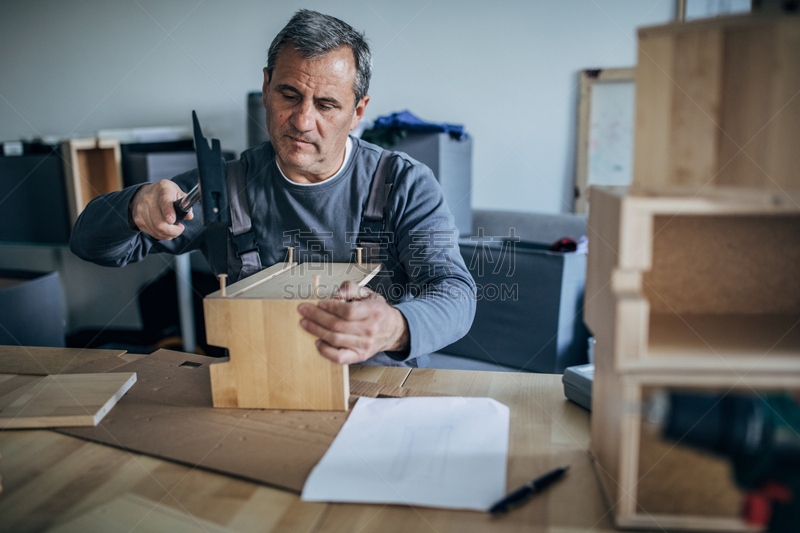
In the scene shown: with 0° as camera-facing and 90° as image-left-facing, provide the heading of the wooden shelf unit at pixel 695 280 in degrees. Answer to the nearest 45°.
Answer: approximately 0°

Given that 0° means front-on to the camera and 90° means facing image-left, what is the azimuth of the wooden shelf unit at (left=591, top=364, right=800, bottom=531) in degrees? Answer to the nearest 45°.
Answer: approximately 0°

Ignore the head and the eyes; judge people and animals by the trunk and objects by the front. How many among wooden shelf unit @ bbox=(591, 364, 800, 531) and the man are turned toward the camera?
2

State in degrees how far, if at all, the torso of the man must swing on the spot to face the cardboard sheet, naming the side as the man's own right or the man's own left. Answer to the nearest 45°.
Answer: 0° — they already face it

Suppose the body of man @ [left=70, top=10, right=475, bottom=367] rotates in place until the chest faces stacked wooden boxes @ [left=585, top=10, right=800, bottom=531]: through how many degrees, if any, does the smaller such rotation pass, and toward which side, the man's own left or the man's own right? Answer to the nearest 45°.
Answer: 0° — they already face it

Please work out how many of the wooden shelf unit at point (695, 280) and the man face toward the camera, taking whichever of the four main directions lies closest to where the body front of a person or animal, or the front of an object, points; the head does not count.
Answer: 2

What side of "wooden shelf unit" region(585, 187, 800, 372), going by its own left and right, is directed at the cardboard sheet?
right

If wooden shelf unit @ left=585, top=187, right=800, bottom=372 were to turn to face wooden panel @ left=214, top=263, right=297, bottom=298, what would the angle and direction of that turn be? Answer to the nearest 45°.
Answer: approximately 90° to its right
